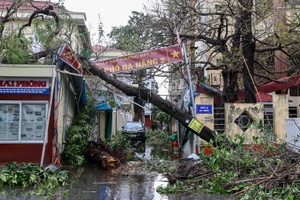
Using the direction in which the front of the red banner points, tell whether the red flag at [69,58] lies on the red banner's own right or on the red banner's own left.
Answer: on the red banner's own right

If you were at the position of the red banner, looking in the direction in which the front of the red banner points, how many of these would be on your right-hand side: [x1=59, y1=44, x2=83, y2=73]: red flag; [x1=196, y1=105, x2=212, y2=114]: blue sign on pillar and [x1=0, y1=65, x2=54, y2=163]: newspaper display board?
2

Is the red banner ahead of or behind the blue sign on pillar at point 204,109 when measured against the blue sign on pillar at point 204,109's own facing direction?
ahead

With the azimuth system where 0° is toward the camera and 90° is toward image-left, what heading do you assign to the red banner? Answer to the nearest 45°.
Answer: approximately 0°

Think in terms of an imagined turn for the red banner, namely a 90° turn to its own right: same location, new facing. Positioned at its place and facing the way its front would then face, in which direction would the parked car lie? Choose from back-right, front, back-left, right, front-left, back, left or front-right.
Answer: right
